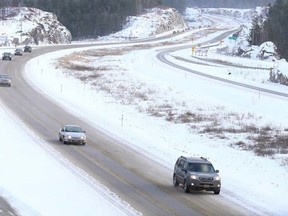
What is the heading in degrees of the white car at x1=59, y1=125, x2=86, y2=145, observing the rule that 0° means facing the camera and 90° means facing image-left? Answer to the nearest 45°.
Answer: approximately 315°

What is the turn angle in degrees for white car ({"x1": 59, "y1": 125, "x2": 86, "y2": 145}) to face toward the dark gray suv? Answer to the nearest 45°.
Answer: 0° — it already faces it
